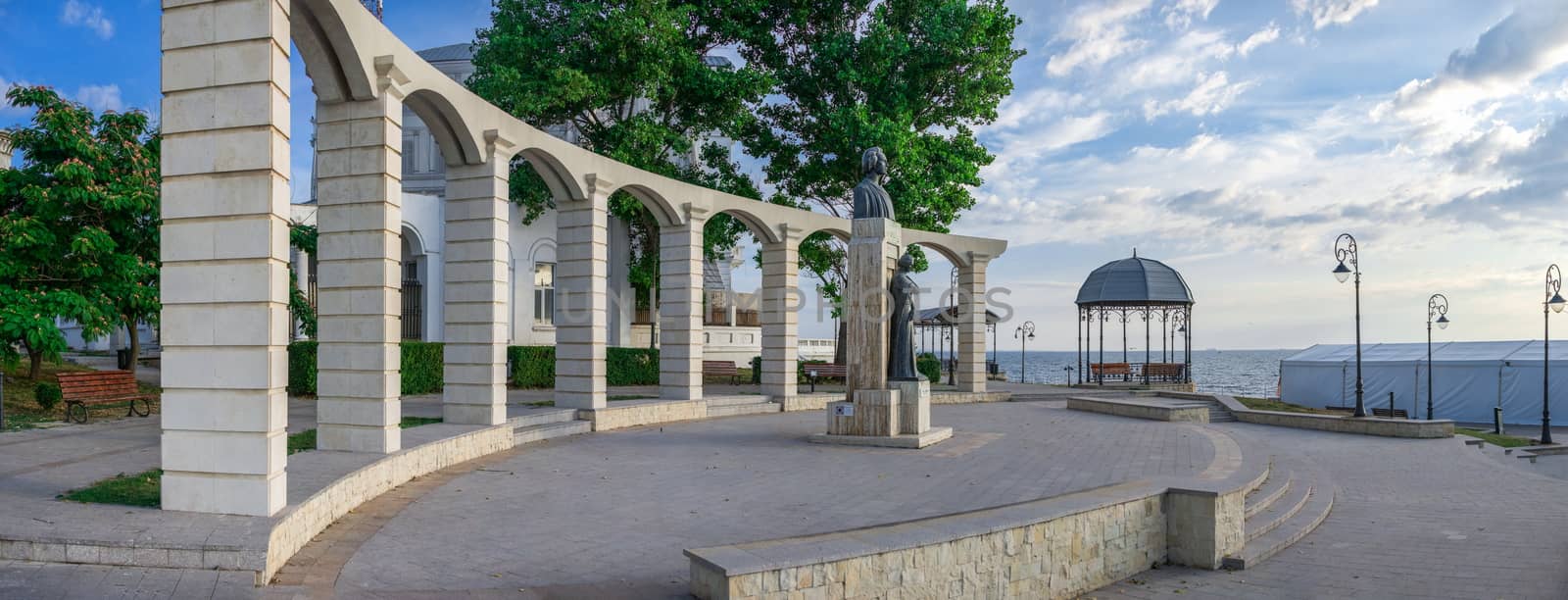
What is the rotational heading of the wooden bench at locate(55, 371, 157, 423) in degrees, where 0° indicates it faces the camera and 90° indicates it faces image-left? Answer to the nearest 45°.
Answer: approximately 315°

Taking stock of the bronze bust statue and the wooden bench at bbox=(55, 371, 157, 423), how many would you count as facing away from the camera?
0

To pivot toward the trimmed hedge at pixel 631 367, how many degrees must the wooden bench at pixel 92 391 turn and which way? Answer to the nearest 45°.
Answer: approximately 90° to its left

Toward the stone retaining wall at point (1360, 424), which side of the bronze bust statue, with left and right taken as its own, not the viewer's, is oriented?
left

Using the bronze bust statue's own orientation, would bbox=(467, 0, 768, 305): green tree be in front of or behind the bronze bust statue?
behind
